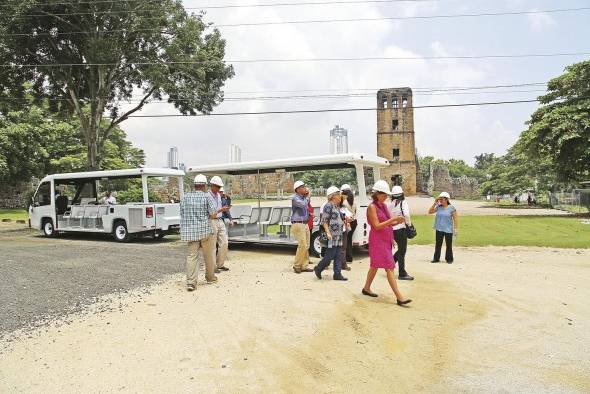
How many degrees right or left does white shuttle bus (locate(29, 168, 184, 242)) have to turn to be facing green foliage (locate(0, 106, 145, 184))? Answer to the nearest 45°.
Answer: approximately 45° to its right

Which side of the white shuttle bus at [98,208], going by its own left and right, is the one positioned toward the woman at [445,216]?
back

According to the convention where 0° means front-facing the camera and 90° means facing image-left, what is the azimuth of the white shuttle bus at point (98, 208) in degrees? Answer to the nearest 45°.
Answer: approximately 135°

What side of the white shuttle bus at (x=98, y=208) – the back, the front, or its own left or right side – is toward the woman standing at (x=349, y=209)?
back

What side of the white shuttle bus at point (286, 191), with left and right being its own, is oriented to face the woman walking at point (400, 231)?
back

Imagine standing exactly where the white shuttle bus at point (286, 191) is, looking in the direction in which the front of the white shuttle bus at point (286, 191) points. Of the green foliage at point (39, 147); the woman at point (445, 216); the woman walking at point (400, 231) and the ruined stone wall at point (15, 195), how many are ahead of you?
2

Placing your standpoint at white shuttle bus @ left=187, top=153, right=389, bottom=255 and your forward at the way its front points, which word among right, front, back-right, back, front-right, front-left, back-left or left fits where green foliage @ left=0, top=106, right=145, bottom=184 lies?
front

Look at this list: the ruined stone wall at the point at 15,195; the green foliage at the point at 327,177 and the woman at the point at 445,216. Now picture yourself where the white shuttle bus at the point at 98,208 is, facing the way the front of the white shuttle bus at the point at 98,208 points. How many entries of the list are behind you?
2
